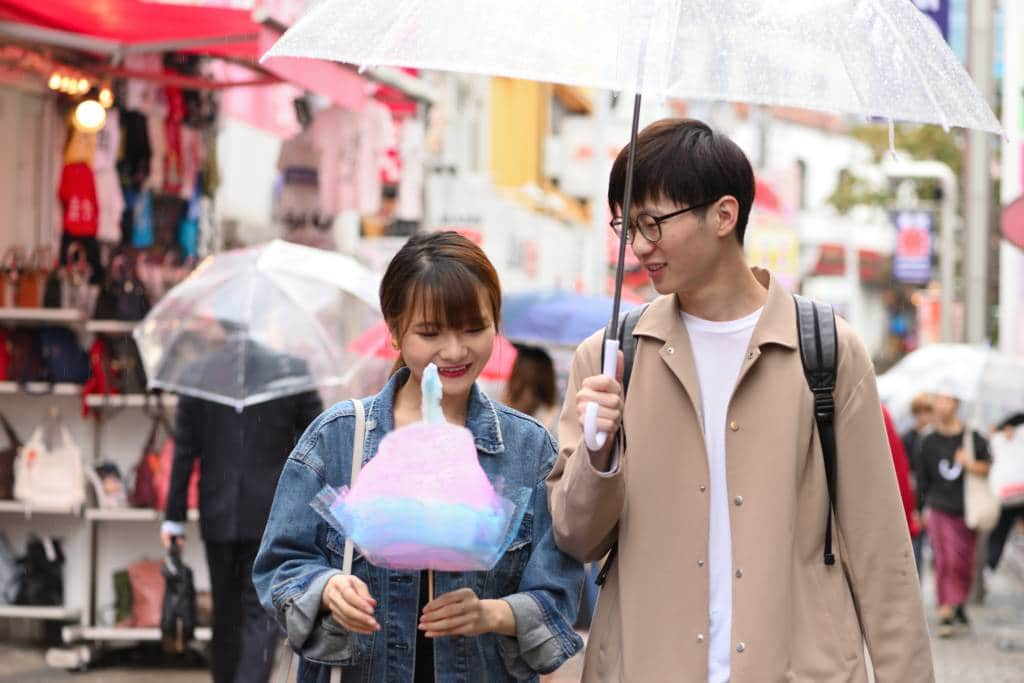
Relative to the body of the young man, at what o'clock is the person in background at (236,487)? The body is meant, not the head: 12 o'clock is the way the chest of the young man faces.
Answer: The person in background is roughly at 5 o'clock from the young man.

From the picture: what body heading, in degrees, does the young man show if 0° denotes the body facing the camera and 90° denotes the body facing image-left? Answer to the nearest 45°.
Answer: approximately 0°

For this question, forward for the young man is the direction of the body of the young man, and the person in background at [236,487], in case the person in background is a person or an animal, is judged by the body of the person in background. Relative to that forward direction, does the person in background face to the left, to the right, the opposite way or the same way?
the opposite way

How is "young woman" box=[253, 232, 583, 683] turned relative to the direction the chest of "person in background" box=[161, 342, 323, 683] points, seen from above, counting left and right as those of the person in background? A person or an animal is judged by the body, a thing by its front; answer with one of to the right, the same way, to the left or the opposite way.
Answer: the opposite way

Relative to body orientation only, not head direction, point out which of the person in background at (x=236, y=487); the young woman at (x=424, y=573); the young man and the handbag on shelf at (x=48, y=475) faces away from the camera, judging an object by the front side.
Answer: the person in background

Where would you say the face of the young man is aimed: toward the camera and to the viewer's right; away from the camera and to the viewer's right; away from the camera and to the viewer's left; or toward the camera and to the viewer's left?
toward the camera and to the viewer's left

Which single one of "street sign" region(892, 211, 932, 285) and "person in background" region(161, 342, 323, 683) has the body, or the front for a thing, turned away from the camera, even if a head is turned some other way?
the person in background

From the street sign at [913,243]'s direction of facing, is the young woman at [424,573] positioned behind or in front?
in front

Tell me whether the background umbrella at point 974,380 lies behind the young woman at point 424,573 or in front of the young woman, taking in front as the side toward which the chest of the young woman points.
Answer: behind

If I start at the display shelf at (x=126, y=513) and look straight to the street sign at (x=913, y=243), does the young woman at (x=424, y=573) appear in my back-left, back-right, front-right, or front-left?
back-right

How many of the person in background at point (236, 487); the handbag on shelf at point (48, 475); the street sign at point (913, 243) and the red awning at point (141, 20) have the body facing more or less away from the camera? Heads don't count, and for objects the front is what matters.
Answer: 1

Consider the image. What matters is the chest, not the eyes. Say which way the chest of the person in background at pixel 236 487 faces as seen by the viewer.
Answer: away from the camera

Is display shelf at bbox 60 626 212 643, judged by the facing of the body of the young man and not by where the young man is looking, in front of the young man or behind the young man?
behind
